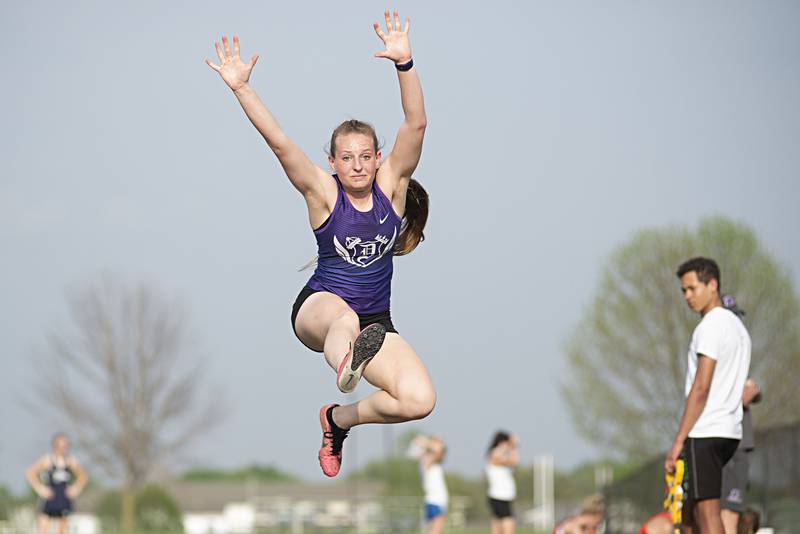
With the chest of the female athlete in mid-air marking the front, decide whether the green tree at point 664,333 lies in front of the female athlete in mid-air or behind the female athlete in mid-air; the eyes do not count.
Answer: behind

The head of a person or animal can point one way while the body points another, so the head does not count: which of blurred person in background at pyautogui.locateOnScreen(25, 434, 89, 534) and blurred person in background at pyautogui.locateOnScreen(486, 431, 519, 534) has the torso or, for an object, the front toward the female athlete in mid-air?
blurred person in background at pyautogui.locateOnScreen(25, 434, 89, 534)

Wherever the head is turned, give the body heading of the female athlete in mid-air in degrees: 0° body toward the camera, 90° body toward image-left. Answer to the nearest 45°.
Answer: approximately 0°

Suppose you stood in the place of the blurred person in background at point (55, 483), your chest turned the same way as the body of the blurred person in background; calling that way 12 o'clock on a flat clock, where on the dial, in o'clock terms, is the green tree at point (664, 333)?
The green tree is roughly at 8 o'clock from the blurred person in background.

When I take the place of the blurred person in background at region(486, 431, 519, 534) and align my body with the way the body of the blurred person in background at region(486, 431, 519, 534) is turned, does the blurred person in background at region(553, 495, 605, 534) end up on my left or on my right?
on my right

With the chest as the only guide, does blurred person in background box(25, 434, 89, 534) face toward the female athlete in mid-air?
yes
